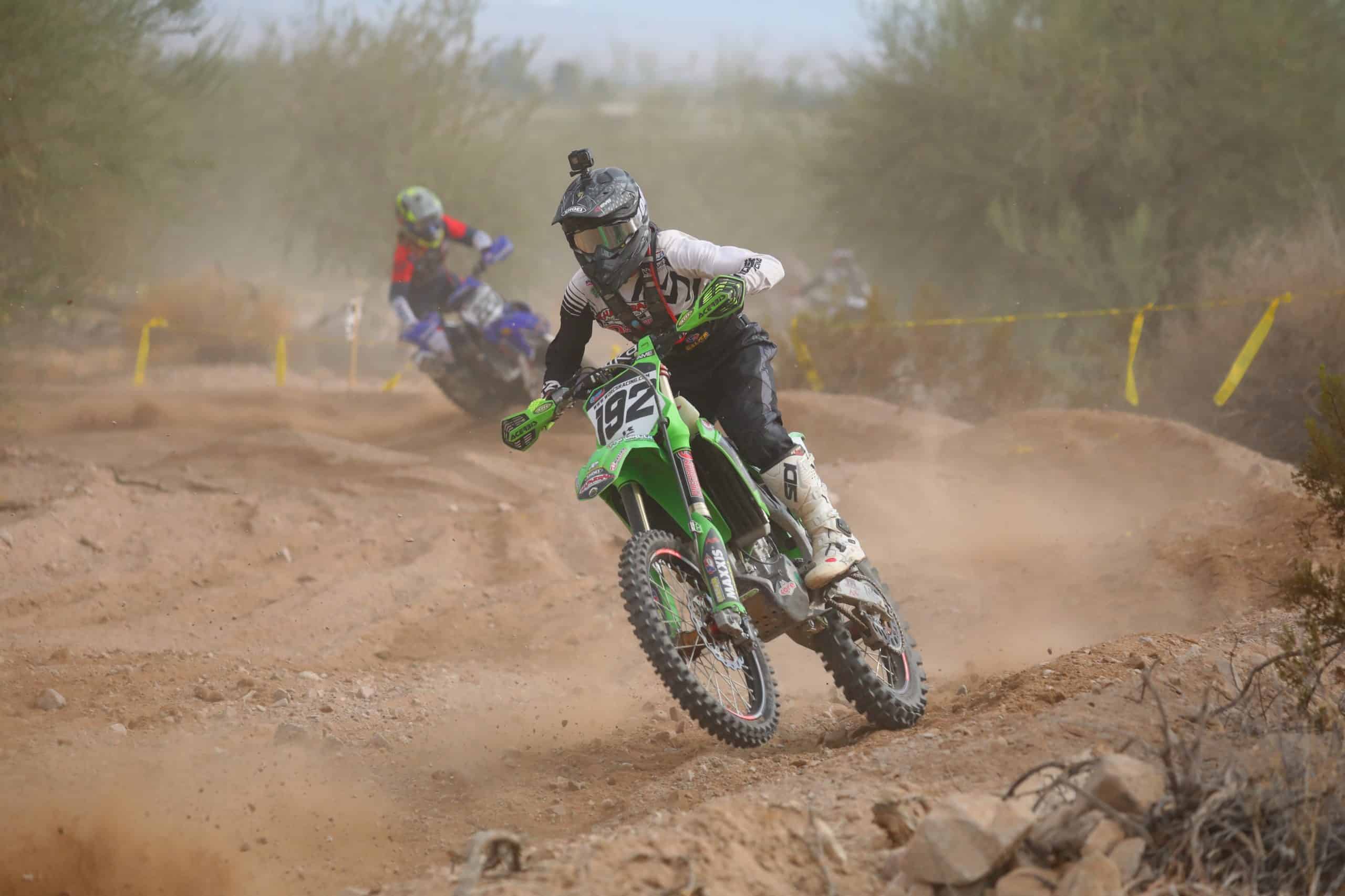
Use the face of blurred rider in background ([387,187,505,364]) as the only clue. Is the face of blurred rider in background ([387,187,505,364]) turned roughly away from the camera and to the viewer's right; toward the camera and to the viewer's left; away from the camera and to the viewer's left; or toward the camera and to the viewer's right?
toward the camera and to the viewer's right

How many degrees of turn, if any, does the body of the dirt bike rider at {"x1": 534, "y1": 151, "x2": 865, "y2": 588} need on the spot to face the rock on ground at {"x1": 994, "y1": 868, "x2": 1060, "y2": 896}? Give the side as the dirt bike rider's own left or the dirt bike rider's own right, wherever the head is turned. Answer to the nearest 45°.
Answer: approximately 45° to the dirt bike rider's own left

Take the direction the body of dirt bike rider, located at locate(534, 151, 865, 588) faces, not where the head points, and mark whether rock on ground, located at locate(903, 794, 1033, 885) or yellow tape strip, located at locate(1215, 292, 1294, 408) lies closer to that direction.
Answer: the rock on ground

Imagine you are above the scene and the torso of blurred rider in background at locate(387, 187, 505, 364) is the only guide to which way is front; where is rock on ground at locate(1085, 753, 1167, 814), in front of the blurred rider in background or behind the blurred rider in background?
in front

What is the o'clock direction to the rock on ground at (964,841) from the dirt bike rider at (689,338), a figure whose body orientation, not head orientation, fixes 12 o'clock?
The rock on ground is roughly at 10 o'clock from the dirt bike rider.

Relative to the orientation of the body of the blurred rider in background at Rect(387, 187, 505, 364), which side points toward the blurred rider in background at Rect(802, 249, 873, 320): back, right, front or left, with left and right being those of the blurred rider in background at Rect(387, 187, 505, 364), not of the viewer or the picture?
left

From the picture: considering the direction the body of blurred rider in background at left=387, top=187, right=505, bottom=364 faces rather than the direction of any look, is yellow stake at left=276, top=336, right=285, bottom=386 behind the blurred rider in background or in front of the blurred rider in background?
behind

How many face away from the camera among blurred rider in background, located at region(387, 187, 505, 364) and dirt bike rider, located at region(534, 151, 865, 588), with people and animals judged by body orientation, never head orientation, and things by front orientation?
0

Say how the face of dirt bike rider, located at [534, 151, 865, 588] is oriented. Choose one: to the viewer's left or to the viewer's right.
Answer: to the viewer's left

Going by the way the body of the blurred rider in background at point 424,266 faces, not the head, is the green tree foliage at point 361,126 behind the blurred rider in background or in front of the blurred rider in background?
behind

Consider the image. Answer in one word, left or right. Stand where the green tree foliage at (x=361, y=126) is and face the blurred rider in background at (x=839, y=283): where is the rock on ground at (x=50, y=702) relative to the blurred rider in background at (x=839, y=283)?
right

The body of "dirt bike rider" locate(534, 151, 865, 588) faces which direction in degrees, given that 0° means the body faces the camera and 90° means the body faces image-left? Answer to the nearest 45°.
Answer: approximately 45°
